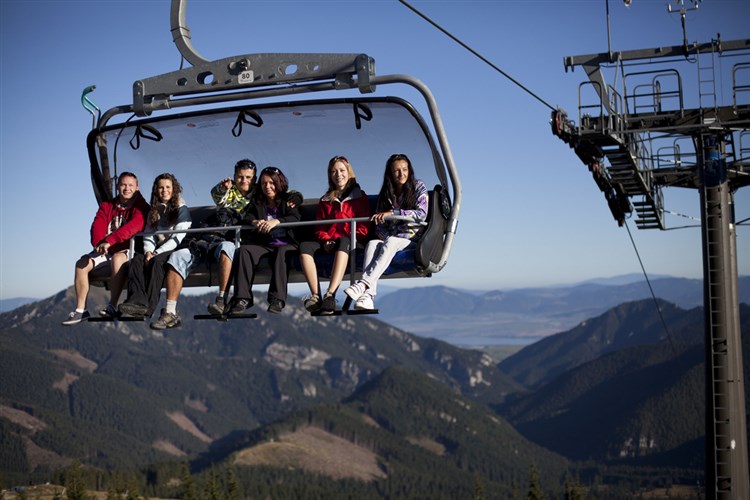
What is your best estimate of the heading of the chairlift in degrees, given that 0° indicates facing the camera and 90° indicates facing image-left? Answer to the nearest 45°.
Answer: approximately 45°
